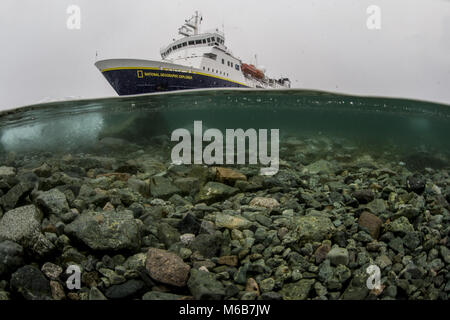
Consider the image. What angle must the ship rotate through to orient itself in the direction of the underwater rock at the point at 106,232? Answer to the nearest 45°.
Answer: approximately 45° to its left

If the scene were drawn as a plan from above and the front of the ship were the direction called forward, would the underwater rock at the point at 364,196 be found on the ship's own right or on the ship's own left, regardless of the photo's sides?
on the ship's own left

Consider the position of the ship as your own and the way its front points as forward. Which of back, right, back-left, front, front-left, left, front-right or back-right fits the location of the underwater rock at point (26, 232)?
front-left

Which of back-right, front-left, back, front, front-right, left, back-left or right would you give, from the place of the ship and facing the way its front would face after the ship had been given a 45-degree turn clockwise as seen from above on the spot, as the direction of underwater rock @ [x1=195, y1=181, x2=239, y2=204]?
left

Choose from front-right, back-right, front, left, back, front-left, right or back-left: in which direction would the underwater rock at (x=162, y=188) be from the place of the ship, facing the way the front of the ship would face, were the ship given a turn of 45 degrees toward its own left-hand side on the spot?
front

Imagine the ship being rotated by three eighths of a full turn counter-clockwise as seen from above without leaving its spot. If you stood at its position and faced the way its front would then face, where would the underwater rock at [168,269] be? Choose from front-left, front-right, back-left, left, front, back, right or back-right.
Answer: right

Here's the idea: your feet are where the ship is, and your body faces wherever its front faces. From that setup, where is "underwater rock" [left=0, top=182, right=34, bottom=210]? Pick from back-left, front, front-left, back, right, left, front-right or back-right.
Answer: front-left

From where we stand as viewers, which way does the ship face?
facing the viewer and to the left of the viewer

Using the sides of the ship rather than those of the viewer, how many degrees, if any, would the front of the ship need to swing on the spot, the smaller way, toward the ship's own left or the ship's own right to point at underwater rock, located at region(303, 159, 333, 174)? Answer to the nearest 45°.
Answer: approximately 45° to the ship's own left
